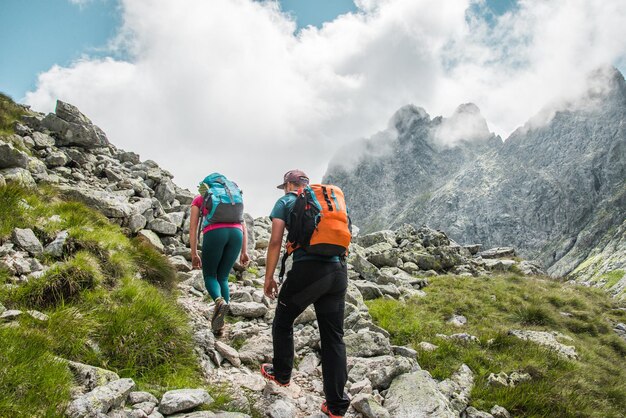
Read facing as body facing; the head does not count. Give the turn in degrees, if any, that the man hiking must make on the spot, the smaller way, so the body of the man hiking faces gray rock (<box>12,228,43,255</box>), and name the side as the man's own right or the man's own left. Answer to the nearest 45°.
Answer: approximately 45° to the man's own left

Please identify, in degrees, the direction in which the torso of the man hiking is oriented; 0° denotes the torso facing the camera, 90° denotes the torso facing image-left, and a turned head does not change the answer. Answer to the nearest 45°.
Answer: approximately 135°

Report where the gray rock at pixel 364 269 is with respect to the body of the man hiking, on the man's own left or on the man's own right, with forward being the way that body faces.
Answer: on the man's own right

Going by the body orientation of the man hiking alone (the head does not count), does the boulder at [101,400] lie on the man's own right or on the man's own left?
on the man's own left

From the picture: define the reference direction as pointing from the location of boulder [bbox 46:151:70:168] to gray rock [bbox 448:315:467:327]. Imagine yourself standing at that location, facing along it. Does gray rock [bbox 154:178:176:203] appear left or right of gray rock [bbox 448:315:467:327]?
left

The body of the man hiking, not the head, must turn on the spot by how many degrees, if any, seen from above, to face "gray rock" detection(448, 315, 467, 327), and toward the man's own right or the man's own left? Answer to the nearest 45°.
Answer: approximately 90° to the man's own right

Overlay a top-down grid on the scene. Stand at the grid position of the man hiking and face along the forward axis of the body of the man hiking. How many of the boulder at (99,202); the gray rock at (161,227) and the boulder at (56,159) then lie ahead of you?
3

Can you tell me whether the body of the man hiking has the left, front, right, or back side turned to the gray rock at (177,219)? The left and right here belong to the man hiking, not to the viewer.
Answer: front

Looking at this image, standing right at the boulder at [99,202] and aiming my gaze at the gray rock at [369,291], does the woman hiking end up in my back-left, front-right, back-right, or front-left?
front-right

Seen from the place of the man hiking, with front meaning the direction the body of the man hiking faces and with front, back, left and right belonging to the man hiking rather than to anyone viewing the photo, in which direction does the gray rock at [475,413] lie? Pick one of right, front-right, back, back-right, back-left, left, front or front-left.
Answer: right

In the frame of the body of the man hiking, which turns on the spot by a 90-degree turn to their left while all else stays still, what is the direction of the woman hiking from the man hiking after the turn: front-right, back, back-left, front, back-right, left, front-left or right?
right

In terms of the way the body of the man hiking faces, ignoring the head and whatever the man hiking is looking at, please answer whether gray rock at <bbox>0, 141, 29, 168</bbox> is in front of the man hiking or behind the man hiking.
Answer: in front

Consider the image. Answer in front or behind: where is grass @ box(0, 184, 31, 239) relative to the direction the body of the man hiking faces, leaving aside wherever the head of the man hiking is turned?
in front

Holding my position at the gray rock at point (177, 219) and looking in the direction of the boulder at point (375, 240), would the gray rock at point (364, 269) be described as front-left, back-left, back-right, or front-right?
front-right

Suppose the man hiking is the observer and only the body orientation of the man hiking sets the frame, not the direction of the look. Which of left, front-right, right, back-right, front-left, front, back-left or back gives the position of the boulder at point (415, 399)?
right

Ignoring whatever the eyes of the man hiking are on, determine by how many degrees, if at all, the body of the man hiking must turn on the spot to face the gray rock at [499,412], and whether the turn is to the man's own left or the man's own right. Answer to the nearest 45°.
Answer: approximately 90° to the man's own right

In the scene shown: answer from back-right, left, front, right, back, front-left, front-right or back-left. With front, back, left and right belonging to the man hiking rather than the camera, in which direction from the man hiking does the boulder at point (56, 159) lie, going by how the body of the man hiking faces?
front
